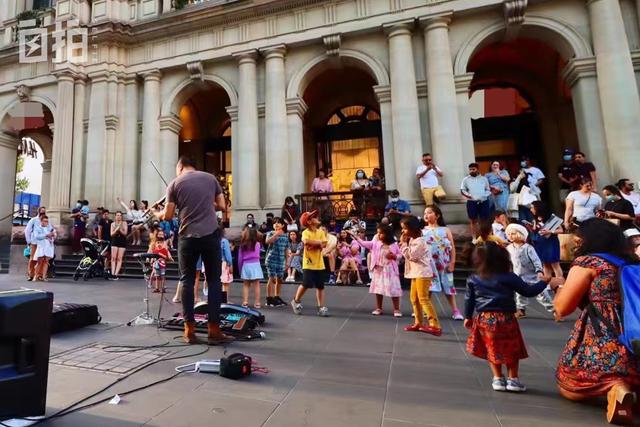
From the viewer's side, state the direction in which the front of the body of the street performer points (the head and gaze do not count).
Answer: away from the camera

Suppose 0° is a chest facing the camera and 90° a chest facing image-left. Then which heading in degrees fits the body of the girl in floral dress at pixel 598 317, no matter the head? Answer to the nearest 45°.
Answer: approximately 135°

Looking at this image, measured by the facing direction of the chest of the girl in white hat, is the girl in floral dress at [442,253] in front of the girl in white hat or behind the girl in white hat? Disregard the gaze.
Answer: in front

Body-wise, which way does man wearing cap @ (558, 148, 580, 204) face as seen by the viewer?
toward the camera

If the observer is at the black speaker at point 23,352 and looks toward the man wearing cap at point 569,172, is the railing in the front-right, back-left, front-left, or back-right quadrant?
front-left

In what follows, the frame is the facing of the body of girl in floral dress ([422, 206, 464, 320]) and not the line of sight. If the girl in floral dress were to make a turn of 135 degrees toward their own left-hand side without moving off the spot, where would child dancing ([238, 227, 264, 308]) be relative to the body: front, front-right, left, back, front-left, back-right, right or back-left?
back

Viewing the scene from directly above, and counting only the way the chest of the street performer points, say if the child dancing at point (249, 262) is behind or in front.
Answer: in front

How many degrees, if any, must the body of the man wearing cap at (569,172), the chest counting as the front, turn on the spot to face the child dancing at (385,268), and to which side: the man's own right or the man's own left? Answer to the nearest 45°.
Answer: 0° — they already face them

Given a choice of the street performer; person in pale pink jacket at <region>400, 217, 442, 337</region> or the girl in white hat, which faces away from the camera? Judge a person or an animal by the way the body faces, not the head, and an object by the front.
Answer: the street performer

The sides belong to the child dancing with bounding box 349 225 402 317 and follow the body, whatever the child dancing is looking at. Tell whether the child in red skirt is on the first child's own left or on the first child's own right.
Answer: on the first child's own left

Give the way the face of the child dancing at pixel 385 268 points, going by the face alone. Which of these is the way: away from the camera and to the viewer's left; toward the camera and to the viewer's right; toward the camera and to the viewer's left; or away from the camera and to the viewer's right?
toward the camera and to the viewer's left

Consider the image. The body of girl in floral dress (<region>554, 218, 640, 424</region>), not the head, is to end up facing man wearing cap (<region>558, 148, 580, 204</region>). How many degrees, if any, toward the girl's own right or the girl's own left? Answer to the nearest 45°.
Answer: approximately 45° to the girl's own right

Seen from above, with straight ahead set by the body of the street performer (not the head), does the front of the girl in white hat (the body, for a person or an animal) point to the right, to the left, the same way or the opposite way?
to the left

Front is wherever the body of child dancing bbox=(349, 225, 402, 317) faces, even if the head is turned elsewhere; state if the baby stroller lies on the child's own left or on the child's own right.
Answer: on the child's own right

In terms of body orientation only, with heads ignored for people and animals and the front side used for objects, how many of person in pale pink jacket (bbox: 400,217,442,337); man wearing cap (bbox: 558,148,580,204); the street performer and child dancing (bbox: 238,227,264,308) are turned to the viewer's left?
1

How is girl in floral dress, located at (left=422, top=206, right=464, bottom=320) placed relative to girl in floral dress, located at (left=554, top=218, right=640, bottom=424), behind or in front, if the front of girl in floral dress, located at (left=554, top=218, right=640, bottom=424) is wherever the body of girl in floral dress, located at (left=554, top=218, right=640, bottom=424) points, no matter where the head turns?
in front

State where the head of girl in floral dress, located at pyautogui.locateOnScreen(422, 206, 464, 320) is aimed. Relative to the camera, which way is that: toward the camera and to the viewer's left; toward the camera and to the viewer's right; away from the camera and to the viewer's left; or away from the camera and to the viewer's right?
toward the camera and to the viewer's left

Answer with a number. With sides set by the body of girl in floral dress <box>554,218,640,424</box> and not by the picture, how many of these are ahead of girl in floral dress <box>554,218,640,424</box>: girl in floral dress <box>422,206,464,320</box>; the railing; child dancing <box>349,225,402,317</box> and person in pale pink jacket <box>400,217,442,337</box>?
4

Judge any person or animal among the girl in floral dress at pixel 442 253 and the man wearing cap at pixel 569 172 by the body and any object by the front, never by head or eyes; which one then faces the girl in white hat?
the man wearing cap

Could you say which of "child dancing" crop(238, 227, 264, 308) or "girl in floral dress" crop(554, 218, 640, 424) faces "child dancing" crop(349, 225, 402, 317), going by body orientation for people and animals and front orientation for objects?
the girl in floral dress
